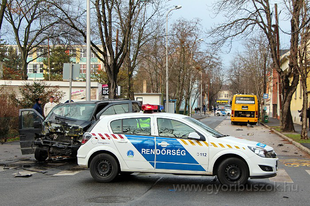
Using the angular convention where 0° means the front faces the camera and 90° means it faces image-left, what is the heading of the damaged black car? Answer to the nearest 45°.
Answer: approximately 45°

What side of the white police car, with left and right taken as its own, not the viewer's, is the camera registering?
right

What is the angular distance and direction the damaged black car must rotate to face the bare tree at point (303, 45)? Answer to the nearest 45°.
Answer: approximately 135° to its left

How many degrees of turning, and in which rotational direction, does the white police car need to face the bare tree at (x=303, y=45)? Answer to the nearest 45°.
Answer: approximately 45° to its left

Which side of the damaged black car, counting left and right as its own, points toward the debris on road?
front

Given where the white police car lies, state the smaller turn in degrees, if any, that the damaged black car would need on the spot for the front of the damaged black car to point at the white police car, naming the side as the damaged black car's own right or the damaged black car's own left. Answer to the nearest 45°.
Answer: approximately 90° to the damaged black car's own left

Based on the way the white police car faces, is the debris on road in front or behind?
behind

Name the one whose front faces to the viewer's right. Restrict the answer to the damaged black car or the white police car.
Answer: the white police car

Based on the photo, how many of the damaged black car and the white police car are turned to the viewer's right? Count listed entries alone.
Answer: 1

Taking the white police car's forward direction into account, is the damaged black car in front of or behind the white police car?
behind

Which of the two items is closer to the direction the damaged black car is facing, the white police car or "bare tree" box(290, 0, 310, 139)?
the white police car
